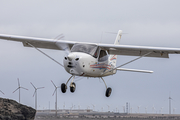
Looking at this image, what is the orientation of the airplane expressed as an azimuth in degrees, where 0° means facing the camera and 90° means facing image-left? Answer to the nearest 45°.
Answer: approximately 45°
